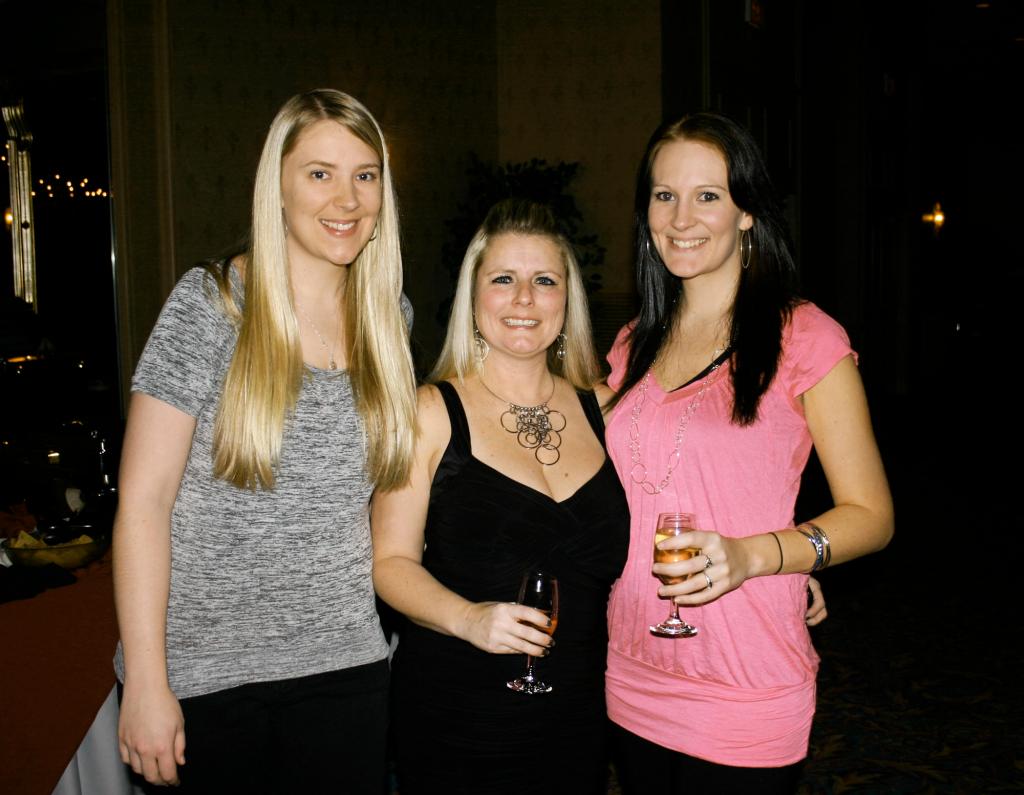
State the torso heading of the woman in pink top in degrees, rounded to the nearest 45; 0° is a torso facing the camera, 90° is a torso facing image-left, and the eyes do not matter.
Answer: approximately 45°

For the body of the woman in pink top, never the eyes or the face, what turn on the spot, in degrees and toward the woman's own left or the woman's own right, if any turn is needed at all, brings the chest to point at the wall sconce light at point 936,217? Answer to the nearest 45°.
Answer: approximately 135° to the woman's own right

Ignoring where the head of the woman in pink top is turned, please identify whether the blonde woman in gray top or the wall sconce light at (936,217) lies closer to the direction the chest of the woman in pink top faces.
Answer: the blonde woman in gray top

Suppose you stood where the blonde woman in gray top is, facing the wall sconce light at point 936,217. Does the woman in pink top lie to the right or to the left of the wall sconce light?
right
